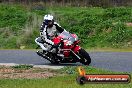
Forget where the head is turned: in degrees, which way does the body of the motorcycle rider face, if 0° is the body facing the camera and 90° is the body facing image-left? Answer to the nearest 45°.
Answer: approximately 315°
